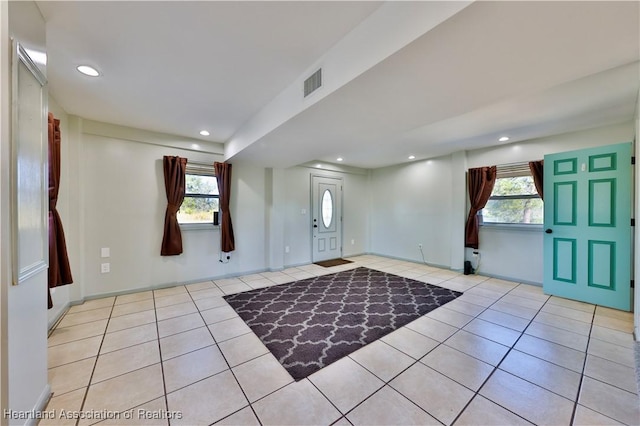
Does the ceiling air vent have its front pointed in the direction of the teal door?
no

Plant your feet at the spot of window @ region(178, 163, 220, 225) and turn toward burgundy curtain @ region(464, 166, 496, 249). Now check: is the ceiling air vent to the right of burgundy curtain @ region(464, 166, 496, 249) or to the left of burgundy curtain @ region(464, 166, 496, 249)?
right

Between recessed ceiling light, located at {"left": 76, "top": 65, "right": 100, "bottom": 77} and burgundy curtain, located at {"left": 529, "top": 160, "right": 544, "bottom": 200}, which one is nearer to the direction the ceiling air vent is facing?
the recessed ceiling light

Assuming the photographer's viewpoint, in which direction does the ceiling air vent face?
facing the viewer and to the left of the viewer

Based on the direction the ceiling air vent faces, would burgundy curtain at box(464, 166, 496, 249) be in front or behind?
behind

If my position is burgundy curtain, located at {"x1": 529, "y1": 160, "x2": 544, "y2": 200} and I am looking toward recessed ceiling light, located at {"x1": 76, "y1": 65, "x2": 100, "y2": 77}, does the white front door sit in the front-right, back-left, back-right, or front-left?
front-right

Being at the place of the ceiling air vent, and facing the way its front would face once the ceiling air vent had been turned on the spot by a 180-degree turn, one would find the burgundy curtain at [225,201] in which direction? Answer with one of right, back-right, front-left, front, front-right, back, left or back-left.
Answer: left

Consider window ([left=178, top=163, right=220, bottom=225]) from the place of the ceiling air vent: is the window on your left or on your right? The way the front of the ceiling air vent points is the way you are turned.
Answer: on your right

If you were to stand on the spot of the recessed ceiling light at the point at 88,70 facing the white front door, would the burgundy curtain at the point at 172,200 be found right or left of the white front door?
left

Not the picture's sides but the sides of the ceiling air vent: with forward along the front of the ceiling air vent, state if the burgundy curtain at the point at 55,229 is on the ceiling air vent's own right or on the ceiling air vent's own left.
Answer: on the ceiling air vent's own right

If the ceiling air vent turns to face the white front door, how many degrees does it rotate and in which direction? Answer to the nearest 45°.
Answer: approximately 135° to its right

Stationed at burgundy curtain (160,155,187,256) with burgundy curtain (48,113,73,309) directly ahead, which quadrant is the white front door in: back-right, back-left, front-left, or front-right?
back-left
